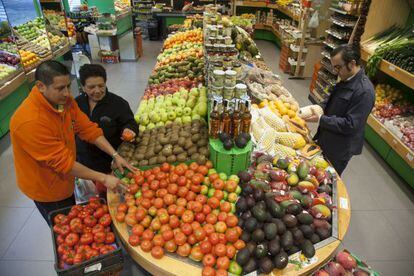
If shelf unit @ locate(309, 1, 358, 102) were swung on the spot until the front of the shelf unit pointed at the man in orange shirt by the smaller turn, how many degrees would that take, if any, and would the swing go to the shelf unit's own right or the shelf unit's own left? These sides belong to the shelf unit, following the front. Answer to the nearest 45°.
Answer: approximately 45° to the shelf unit's own left

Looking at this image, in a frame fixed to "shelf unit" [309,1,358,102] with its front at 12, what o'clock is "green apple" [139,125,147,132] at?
The green apple is roughly at 11 o'clock from the shelf unit.

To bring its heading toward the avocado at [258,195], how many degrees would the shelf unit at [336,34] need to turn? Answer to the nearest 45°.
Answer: approximately 45° to its left

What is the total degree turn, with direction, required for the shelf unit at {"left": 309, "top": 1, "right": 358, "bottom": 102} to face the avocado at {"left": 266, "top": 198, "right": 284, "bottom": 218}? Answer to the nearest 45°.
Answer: approximately 45° to its left

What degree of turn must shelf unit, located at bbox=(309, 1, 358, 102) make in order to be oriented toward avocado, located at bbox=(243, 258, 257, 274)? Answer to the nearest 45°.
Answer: approximately 45° to its left

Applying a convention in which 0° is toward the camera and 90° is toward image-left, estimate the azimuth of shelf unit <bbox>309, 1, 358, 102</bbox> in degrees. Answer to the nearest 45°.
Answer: approximately 45°

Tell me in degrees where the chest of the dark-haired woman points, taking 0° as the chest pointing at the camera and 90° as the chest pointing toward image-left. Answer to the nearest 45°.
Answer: approximately 315°

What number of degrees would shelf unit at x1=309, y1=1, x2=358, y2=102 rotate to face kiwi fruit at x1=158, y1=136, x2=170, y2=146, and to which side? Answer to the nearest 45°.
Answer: approximately 45° to its left

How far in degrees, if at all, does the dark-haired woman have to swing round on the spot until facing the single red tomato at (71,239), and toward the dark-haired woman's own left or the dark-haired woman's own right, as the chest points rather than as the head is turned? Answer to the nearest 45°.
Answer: approximately 45° to the dark-haired woman's own right
